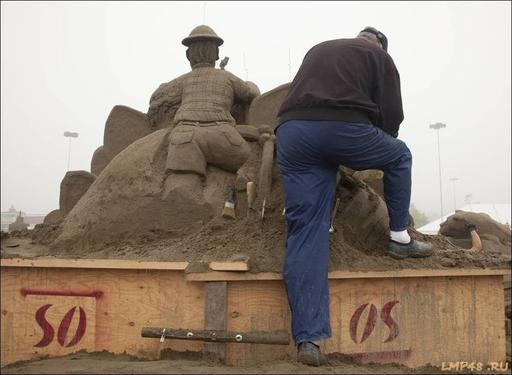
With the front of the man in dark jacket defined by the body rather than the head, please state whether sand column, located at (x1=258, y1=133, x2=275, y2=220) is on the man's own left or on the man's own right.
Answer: on the man's own left

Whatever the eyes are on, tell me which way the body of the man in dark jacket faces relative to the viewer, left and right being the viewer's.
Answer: facing away from the viewer and to the right of the viewer
